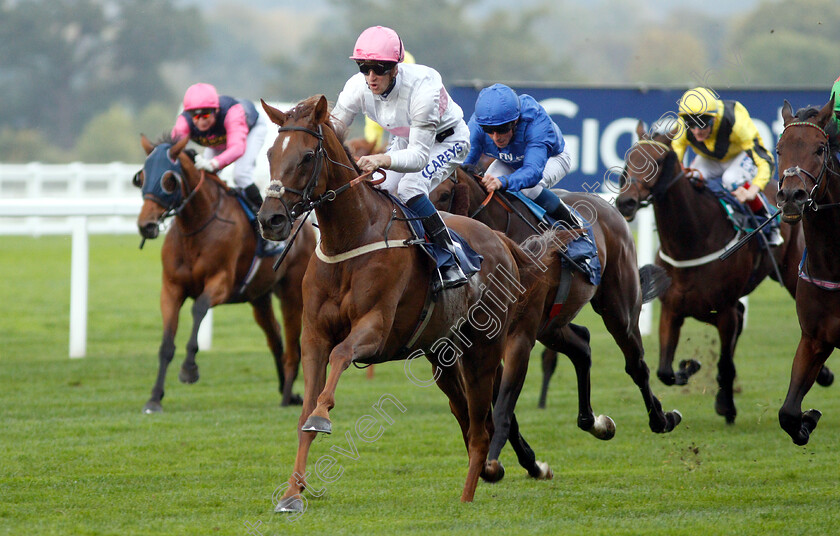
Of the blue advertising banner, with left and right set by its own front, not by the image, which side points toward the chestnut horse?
front

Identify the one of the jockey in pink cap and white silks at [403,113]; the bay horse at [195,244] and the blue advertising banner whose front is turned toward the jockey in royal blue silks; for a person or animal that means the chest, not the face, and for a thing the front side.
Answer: the blue advertising banner

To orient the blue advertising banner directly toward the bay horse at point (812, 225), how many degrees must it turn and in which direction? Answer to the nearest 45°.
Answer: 0° — it already faces it

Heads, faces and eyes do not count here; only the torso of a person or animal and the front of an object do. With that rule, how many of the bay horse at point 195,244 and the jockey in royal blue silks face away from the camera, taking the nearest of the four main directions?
0

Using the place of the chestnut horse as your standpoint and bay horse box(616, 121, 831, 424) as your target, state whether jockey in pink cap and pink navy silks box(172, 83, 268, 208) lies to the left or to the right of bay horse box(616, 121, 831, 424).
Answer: left

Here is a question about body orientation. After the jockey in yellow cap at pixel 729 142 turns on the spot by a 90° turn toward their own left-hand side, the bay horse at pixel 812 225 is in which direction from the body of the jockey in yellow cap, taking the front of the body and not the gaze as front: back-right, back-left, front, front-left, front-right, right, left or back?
front-right

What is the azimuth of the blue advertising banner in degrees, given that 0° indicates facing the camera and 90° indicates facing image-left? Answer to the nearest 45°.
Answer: approximately 0°

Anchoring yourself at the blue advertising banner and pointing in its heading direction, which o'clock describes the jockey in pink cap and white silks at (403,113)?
The jockey in pink cap and white silks is roughly at 12 o'clock from the blue advertising banner.

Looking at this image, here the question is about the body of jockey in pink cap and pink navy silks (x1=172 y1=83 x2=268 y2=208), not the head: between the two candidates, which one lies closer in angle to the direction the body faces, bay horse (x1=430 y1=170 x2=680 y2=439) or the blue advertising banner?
the bay horse

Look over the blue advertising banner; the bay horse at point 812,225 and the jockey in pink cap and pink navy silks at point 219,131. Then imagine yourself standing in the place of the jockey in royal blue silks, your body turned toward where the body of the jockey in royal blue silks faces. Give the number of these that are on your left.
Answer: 1

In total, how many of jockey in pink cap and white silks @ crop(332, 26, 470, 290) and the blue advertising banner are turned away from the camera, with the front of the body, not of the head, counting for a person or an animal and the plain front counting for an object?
0
